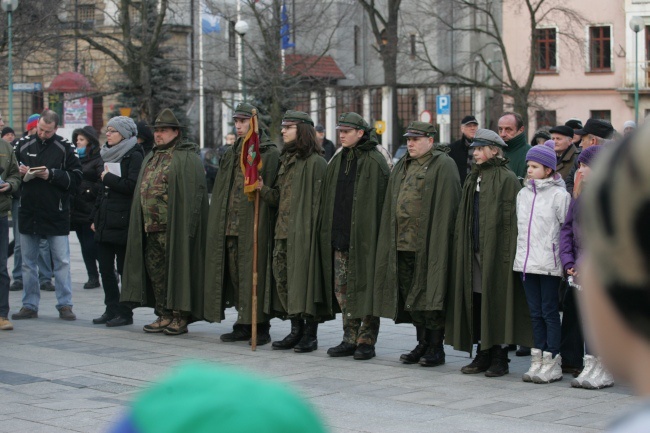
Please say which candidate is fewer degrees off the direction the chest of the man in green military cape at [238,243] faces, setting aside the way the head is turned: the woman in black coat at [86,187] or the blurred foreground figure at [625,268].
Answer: the blurred foreground figure

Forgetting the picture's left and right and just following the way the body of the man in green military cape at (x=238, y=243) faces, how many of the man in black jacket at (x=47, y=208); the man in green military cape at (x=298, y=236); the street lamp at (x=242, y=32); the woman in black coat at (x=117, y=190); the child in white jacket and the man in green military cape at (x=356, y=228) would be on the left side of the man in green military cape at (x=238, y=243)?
3

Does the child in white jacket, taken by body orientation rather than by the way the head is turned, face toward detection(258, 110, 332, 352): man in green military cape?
no

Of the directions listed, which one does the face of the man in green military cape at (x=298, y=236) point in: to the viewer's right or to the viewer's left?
to the viewer's left

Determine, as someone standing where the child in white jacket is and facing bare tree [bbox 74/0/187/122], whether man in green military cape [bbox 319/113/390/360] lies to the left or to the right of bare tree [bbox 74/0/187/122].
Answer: left

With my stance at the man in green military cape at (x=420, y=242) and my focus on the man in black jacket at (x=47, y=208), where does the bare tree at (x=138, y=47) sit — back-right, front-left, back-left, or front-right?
front-right

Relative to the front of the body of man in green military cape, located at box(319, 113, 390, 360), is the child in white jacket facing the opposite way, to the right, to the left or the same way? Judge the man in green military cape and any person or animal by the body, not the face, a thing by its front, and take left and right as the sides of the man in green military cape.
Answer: the same way

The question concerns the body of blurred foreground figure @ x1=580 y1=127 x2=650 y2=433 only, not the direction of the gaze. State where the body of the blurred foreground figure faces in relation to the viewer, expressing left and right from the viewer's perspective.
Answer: facing away from the viewer and to the left of the viewer

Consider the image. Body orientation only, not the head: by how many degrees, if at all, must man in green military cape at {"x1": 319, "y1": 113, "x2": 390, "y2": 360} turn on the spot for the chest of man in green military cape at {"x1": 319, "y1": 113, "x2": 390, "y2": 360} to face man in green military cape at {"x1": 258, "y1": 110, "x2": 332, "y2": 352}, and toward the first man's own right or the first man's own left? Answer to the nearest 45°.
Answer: approximately 90° to the first man's own right

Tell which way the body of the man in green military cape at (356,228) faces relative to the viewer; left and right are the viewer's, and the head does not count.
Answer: facing the viewer and to the left of the viewer

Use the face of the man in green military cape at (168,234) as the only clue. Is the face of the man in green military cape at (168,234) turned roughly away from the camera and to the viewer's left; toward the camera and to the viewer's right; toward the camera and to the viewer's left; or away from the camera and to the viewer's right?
toward the camera and to the viewer's left

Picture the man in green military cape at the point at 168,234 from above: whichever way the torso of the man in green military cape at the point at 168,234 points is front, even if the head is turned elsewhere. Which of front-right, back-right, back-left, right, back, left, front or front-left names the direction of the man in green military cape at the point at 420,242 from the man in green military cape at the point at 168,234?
left

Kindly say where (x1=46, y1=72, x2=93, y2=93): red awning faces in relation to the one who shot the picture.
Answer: facing the viewer

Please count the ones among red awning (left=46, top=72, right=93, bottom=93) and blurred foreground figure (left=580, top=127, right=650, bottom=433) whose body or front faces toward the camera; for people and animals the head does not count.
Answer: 1

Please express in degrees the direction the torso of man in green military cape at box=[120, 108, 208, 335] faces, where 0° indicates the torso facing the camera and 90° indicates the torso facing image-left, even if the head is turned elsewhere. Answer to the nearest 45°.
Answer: approximately 45°

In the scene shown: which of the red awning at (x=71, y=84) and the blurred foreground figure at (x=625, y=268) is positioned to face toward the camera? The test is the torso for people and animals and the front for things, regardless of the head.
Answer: the red awning

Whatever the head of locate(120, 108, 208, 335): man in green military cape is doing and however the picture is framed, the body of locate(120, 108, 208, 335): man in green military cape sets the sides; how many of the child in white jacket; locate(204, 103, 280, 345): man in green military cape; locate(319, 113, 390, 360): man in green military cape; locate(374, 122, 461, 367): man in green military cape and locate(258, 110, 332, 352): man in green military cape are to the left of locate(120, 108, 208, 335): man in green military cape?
5

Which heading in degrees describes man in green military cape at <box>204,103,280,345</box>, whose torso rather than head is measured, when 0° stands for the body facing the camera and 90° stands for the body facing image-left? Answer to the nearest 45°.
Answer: approximately 45°

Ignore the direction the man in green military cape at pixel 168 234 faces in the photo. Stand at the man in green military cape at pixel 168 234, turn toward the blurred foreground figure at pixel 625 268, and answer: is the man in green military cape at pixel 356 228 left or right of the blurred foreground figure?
left

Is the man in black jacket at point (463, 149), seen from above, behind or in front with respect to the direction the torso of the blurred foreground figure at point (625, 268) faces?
in front
